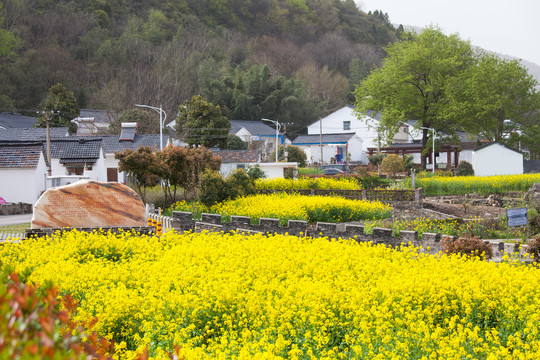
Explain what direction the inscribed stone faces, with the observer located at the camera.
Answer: facing the viewer

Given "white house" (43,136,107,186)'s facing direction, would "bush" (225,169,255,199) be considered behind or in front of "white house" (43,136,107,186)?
in front

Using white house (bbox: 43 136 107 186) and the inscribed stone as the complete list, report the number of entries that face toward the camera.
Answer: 2

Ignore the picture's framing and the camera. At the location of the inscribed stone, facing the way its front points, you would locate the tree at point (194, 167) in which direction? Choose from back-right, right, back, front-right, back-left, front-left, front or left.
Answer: back-left

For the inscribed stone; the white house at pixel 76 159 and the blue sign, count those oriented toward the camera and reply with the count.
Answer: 3

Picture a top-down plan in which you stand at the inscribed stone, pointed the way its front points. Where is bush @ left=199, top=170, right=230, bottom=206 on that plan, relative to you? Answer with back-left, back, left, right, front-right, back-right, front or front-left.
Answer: back-left

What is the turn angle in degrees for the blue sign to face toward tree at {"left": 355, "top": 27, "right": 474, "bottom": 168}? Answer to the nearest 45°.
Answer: approximately 180°

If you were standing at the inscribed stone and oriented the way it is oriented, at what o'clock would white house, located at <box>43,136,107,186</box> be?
The white house is roughly at 6 o'clock from the inscribed stone.

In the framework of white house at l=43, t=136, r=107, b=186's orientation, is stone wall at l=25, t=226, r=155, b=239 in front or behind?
in front

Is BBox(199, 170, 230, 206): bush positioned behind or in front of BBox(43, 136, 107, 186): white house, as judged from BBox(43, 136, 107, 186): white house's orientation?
in front

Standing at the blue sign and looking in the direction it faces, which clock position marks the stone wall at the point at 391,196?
The stone wall is roughly at 5 o'clock from the blue sign.

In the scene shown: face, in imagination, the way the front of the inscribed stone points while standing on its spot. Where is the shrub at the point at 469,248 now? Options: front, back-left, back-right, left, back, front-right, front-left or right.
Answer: front-left

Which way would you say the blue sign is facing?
toward the camera

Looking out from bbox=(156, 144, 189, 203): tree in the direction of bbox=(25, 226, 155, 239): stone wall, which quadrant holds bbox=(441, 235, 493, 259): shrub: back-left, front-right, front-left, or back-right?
front-left

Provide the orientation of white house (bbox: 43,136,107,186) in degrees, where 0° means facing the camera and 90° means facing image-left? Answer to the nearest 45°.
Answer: approximately 0°

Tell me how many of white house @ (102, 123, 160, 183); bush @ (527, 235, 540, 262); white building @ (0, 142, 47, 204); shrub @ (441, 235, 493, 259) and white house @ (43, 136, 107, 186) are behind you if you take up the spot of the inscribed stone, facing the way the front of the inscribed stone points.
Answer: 3

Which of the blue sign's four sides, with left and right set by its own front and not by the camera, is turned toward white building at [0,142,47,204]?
right

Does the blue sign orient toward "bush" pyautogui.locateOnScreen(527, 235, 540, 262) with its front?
yes
